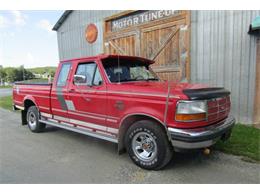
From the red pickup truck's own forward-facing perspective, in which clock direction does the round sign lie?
The round sign is roughly at 7 o'clock from the red pickup truck.
